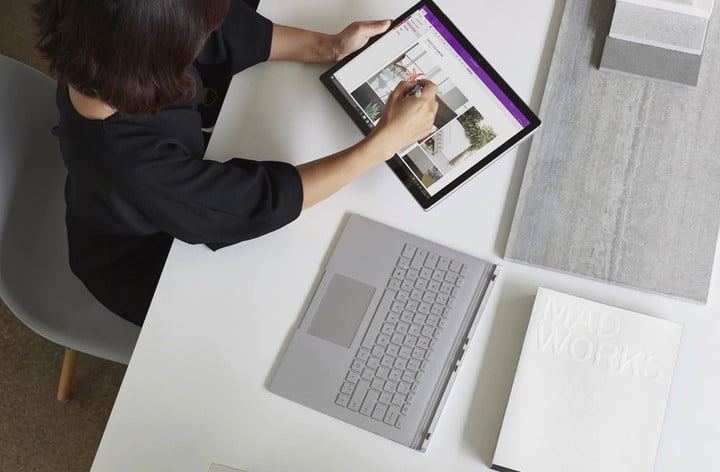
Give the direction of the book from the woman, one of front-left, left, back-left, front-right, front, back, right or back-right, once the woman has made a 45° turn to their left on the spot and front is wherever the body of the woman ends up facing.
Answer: right

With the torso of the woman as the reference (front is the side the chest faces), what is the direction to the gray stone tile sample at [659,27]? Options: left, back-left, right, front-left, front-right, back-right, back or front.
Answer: front

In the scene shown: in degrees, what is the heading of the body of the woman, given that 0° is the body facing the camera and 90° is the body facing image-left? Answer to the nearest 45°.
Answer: approximately 270°

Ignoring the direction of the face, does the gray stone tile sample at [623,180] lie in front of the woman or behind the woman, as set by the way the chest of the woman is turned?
in front

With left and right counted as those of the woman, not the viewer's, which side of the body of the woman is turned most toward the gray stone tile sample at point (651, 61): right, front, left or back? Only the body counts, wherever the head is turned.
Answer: front

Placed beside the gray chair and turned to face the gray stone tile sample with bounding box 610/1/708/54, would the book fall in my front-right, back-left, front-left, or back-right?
front-right
